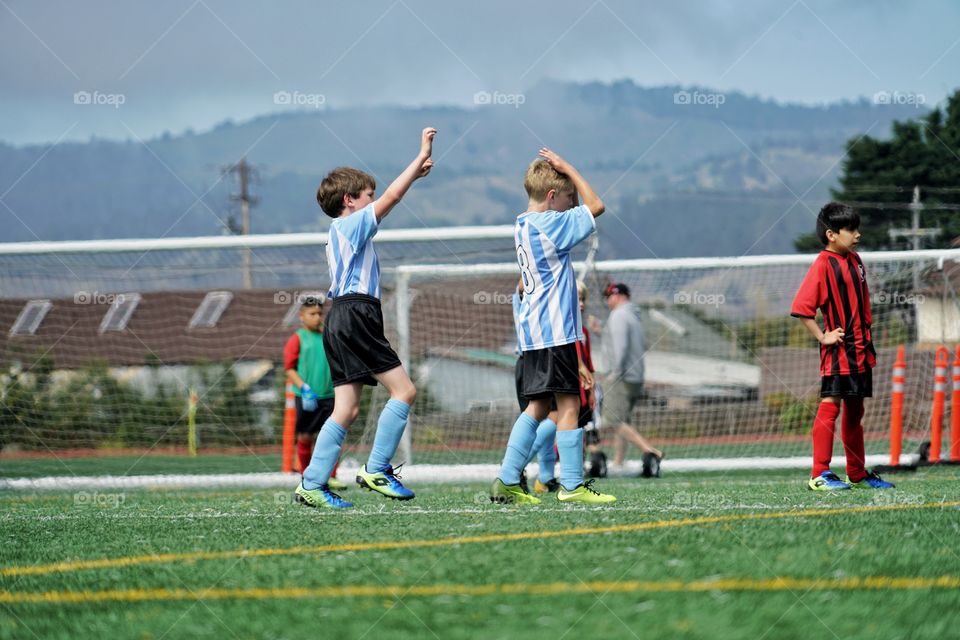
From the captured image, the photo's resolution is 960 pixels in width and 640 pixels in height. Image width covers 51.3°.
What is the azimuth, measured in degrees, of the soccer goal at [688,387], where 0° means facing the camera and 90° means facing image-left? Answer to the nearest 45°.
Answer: approximately 0°

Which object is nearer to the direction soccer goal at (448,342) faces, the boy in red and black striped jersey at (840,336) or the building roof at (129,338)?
the boy in red and black striped jersey

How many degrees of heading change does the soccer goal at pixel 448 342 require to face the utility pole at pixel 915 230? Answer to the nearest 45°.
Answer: approximately 135° to its left

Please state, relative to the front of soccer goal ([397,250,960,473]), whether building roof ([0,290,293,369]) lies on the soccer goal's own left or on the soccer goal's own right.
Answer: on the soccer goal's own right
